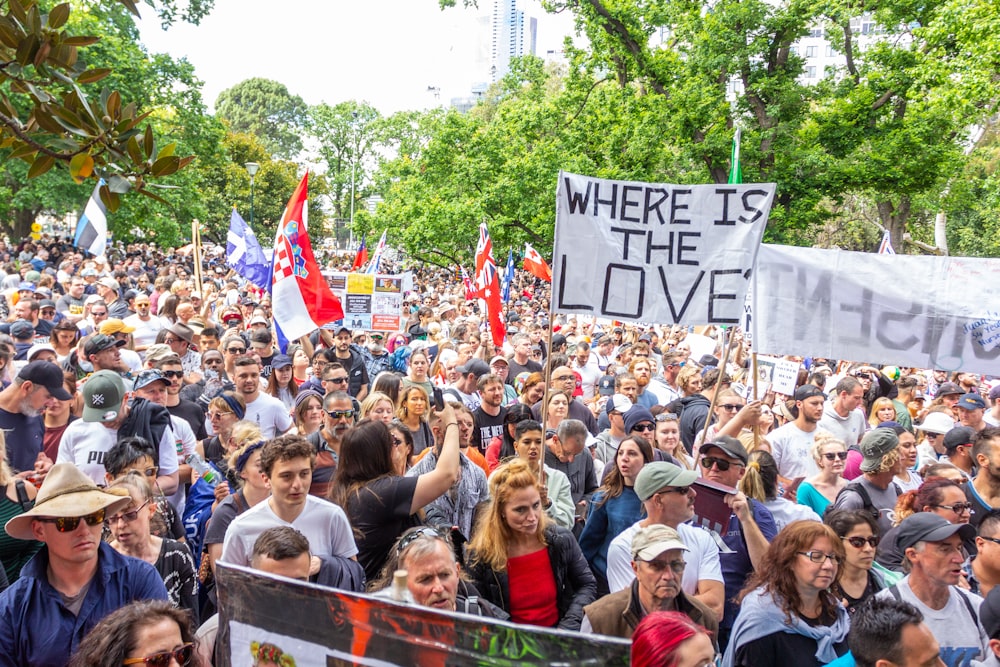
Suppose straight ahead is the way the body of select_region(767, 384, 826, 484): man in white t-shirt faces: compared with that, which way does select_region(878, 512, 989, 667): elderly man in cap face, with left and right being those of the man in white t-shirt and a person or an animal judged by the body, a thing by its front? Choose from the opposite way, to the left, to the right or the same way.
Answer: the same way

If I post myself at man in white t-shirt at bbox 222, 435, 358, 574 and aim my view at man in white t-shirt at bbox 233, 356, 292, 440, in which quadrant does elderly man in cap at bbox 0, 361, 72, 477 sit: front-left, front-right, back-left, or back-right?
front-left

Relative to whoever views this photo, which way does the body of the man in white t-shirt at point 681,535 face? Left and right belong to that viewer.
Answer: facing the viewer and to the right of the viewer

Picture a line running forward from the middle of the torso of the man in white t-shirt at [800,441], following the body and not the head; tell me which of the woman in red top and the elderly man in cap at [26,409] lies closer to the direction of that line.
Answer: the woman in red top

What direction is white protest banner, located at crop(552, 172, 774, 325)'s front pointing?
toward the camera

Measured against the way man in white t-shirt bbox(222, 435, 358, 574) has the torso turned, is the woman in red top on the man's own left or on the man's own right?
on the man's own left

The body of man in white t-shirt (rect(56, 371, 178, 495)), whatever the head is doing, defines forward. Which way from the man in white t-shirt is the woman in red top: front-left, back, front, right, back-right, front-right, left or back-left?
front-left

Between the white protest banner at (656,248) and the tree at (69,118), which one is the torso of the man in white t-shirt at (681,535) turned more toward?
the tree

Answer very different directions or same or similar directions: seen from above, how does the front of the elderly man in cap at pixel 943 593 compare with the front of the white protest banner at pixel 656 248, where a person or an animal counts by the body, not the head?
same or similar directions

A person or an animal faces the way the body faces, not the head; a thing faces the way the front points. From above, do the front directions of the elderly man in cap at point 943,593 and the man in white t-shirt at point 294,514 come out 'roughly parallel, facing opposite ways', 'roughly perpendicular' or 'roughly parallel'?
roughly parallel

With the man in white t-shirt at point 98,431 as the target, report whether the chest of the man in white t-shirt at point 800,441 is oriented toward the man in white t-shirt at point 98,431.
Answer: no

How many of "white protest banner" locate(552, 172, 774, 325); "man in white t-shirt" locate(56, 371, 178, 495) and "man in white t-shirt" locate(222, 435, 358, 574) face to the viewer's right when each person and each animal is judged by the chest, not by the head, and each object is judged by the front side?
0

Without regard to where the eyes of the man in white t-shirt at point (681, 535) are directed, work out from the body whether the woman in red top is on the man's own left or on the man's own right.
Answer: on the man's own right

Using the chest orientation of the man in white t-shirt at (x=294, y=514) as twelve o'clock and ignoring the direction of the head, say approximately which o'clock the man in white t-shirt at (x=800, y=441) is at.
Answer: the man in white t-shirt at (x=800, y=441) is roughly at 8 o'clock from the man in white t-shirt at (x=294, y=514).
